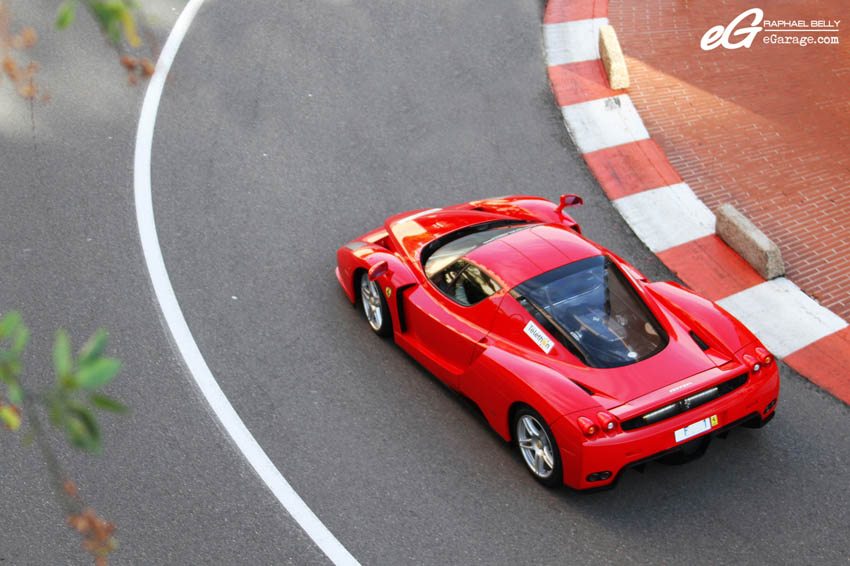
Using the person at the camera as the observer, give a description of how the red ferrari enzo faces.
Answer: facing away from the viewer and to the left of the viewer

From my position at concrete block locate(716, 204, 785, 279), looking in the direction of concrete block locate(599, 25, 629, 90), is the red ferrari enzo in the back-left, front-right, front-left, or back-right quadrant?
back-left

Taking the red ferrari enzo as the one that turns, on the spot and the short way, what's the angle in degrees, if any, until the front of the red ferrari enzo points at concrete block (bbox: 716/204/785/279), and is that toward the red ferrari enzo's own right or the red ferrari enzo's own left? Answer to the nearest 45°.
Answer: approximately 90° to the red ferrari enzo's own right

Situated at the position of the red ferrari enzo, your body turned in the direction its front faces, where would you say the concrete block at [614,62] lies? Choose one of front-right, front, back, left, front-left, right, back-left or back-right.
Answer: front-right
